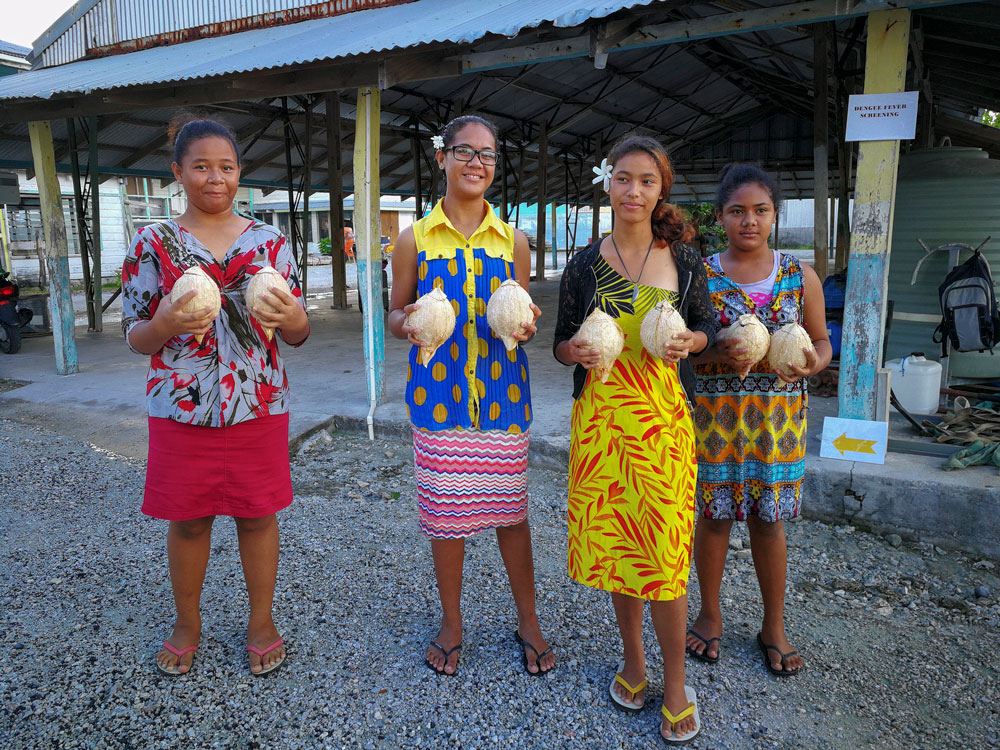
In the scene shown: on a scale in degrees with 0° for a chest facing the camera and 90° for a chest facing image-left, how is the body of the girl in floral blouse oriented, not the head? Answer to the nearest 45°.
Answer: approximately 0°

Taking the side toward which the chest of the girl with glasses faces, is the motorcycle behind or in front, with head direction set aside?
behind

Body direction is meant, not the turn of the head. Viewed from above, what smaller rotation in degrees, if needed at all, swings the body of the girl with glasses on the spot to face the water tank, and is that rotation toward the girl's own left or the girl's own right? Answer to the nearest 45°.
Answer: approximately 135° to the girl's own left

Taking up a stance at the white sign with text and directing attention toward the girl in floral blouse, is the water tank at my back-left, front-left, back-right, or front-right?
back-right

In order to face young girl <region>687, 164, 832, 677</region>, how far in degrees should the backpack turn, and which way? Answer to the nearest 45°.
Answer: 0° — it already faces them

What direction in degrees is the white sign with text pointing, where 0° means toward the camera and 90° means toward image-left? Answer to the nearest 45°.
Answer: approximately 0°

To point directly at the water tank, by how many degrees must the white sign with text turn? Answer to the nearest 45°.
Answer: approximately 180°
